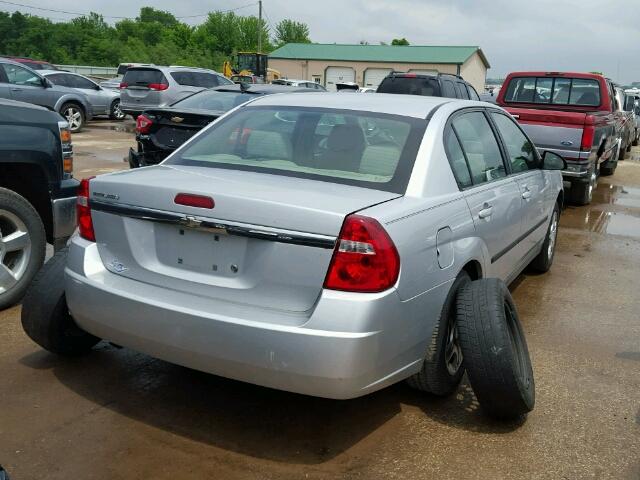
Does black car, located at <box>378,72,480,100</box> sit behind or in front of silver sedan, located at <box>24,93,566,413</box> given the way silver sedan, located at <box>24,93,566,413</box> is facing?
in front

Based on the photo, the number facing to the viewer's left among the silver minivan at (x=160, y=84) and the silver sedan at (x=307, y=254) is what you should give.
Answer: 0

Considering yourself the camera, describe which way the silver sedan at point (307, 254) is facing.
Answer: facing away from the viewer and to the right of the viewer

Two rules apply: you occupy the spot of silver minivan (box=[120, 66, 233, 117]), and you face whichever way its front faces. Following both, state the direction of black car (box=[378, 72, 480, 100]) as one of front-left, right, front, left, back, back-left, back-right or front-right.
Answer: right

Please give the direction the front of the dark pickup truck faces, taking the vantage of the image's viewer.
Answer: facing to the right of the viewer

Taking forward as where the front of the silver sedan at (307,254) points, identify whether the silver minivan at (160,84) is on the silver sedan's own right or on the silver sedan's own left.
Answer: on the silver sedan's own left

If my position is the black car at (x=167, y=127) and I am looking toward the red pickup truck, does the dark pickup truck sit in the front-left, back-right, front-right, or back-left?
back-right

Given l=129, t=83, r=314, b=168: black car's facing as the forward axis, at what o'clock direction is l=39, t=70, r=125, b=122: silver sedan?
The silver sedan is roughly at 10 o'clock from the black car.

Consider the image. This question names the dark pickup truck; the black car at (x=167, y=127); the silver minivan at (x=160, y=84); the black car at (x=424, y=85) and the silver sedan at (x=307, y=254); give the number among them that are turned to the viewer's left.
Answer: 0

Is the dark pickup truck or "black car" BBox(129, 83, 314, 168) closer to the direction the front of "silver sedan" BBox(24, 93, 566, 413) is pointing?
the black car

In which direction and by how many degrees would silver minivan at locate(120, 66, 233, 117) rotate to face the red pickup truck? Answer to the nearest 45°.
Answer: approximately 90° to its right

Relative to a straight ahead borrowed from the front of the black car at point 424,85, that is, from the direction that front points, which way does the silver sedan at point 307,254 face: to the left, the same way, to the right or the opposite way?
the same way

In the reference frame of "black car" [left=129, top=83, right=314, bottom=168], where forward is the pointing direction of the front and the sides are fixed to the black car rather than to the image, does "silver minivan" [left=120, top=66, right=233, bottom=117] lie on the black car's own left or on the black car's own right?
on the black car's own left

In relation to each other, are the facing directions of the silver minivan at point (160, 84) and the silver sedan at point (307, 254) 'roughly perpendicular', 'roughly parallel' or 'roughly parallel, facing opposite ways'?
roughly parallel

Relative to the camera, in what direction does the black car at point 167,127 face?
facing away from the viewer and to the right of the viewer

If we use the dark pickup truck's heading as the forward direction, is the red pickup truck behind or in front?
in front

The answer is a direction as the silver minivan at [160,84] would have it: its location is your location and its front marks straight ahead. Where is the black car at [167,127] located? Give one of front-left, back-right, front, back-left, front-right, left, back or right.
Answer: back-right

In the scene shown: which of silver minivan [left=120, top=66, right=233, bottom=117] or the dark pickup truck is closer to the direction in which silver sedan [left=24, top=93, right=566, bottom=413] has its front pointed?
the silver minivan

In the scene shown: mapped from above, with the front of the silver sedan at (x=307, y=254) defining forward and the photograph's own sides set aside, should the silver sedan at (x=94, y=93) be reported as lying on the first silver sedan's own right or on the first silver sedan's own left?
on the first silver sedan's own left
